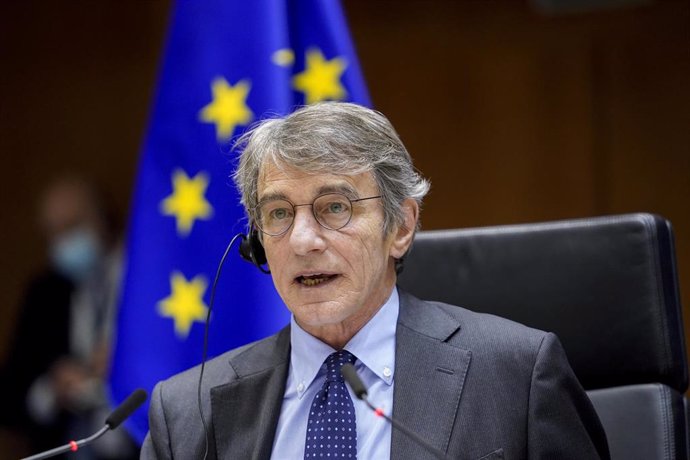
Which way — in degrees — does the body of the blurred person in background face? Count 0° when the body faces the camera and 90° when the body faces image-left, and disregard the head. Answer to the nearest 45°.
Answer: approximately 315°

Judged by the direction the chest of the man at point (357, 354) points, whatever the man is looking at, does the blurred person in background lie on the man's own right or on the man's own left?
on the man's own right

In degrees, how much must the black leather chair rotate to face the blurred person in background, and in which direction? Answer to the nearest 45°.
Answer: approximately 90° to its right

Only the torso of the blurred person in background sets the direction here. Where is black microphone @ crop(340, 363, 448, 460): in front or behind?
in front

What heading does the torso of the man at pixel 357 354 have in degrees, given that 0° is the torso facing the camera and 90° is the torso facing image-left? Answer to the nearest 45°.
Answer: approximately 45°

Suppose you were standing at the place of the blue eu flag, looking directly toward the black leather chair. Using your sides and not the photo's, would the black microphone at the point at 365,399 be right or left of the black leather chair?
right

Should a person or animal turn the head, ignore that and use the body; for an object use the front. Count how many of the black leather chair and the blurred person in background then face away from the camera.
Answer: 0

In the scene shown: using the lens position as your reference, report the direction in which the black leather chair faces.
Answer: facing the viewer and to the left of the viewer
